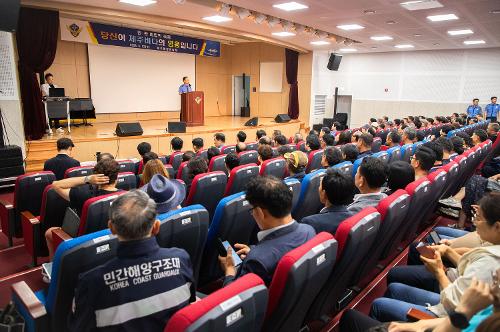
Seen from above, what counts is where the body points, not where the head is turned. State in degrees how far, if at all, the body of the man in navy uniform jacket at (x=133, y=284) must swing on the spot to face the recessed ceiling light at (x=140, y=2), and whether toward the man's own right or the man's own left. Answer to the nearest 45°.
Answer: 0° — they already face it

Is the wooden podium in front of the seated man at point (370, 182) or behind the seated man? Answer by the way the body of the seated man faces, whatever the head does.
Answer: in front

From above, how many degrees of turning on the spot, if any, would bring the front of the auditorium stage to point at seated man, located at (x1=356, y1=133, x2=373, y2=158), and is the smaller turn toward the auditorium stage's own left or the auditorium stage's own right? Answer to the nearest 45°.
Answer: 0° — it already faces them

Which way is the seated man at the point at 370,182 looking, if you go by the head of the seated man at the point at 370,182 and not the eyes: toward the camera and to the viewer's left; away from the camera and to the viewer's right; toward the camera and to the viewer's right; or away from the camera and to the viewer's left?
away from the camera and to the viewer's left

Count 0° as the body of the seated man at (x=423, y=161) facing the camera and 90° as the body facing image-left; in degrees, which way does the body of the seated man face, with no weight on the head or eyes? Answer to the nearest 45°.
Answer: approximately 135°

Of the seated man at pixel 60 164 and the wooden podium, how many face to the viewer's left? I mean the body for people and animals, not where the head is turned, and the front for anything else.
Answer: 0

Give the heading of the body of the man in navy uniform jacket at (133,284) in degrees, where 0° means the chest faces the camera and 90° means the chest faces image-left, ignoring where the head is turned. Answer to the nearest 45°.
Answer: approximately 180°

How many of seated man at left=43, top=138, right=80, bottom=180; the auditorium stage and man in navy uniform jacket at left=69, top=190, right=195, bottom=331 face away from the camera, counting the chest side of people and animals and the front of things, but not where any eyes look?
2

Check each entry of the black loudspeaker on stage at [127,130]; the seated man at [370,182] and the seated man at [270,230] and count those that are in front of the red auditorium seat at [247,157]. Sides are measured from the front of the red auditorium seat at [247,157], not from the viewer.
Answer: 1

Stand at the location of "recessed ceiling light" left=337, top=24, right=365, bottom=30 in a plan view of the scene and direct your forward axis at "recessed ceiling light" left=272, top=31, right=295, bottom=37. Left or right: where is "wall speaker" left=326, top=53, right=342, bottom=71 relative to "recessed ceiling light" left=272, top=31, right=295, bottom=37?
right

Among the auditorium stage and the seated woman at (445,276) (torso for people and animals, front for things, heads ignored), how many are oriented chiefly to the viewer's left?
1

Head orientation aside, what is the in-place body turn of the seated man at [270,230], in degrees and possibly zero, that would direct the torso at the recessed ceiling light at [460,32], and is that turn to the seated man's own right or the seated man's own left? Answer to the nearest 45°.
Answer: approximately 90° to the seated man's own right

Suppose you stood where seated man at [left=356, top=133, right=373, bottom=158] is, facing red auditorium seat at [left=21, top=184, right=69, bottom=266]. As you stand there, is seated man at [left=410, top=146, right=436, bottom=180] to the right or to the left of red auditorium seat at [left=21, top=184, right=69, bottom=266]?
left

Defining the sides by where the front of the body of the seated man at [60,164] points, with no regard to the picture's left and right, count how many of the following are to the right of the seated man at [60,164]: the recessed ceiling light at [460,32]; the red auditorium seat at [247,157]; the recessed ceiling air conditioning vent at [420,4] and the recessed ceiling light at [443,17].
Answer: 4

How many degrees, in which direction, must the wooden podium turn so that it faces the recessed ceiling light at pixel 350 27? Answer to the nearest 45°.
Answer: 0° — it already faces it
